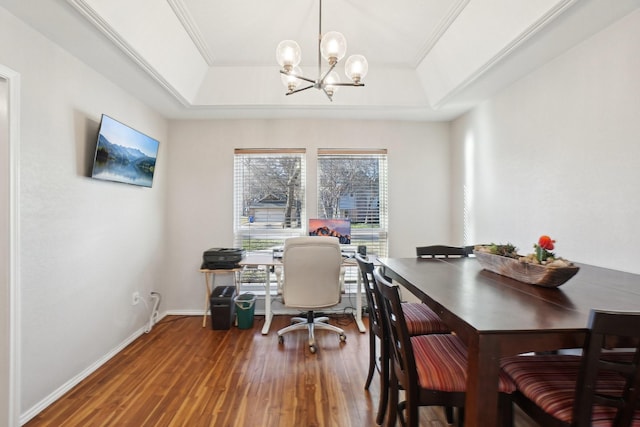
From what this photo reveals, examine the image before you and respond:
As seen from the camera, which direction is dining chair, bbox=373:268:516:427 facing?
to the viewer's right

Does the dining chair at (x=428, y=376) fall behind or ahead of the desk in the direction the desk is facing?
ahead

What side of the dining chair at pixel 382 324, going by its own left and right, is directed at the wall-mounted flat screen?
back

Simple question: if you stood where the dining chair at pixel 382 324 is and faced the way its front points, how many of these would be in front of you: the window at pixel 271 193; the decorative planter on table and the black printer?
1

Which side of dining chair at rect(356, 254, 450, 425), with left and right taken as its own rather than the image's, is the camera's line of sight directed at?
right

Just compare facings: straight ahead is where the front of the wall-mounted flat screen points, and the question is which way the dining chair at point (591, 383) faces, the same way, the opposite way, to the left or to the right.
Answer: to the left

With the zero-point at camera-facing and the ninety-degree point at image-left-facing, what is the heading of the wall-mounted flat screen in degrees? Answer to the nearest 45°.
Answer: approximately 315°

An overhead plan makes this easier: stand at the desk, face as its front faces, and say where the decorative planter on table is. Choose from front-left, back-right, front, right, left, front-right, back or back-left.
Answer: front-left

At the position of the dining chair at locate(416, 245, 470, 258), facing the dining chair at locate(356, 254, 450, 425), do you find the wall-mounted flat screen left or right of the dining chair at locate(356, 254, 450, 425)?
right

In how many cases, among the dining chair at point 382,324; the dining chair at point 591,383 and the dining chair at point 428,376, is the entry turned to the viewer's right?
2

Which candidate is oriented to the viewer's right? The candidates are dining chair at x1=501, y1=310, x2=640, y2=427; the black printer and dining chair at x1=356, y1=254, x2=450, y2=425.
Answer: dining chair at x1=356, y1=254, x2=450, y2=425

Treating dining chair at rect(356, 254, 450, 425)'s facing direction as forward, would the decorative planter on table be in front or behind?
in front

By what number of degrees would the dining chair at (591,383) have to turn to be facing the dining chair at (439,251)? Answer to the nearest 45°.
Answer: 0° — it already faces it

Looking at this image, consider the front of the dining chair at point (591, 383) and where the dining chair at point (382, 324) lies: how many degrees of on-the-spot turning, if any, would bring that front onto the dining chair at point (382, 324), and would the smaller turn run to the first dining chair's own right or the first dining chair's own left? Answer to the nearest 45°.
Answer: approximately 45° to the first dining chair's own left

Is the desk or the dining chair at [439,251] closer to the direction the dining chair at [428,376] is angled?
the dining chair
